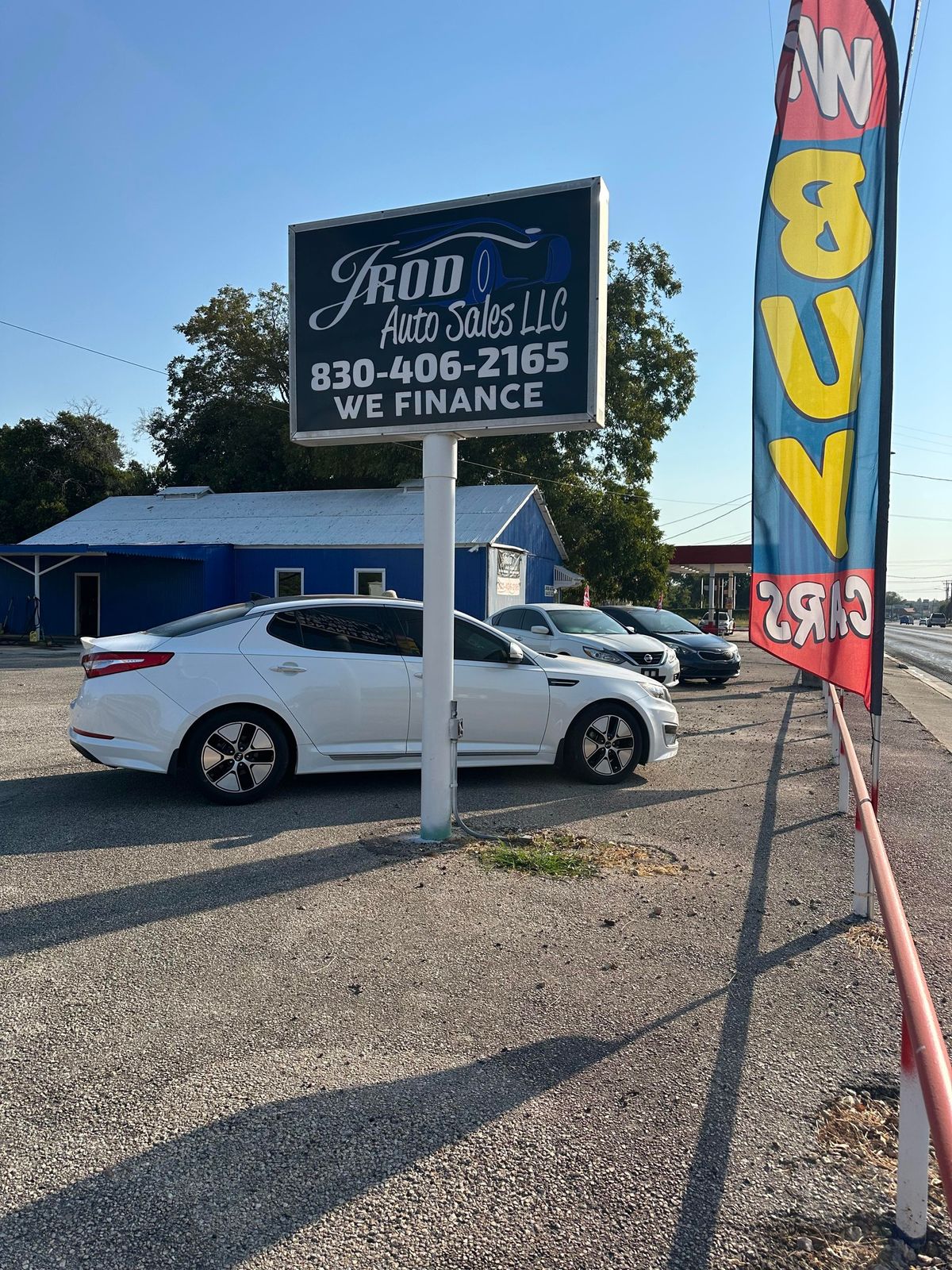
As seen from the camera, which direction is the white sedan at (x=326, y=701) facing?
to the viewer's right

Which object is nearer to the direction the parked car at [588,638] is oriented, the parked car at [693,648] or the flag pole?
the flag pole

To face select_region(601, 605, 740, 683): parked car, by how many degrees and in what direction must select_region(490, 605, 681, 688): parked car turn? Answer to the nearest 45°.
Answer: approximately 90° to its left

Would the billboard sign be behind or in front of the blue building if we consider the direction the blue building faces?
in front

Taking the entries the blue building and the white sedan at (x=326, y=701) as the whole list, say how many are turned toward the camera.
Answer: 1

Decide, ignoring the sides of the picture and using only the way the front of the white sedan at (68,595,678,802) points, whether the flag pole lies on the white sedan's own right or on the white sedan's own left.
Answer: on the white sedan's own right

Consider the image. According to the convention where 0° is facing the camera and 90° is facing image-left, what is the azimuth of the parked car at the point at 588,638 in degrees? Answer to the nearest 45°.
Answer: approximately 315°

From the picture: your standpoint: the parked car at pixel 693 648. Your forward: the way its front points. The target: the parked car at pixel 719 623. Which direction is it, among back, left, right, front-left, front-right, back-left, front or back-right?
back-left

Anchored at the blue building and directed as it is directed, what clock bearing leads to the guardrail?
The guardrail is roughly at 12 o'clock from the blue building.

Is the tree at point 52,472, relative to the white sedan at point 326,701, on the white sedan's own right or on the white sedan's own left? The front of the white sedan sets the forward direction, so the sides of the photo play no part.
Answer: on the white sedan's own left

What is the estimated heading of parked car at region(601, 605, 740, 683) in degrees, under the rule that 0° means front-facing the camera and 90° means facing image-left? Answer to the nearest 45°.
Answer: approximately 315°

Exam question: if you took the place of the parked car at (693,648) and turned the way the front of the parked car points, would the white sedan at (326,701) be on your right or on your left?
on your right

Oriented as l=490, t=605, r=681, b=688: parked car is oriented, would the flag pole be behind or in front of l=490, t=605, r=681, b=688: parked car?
in front

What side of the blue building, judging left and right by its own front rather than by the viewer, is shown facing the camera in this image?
front
